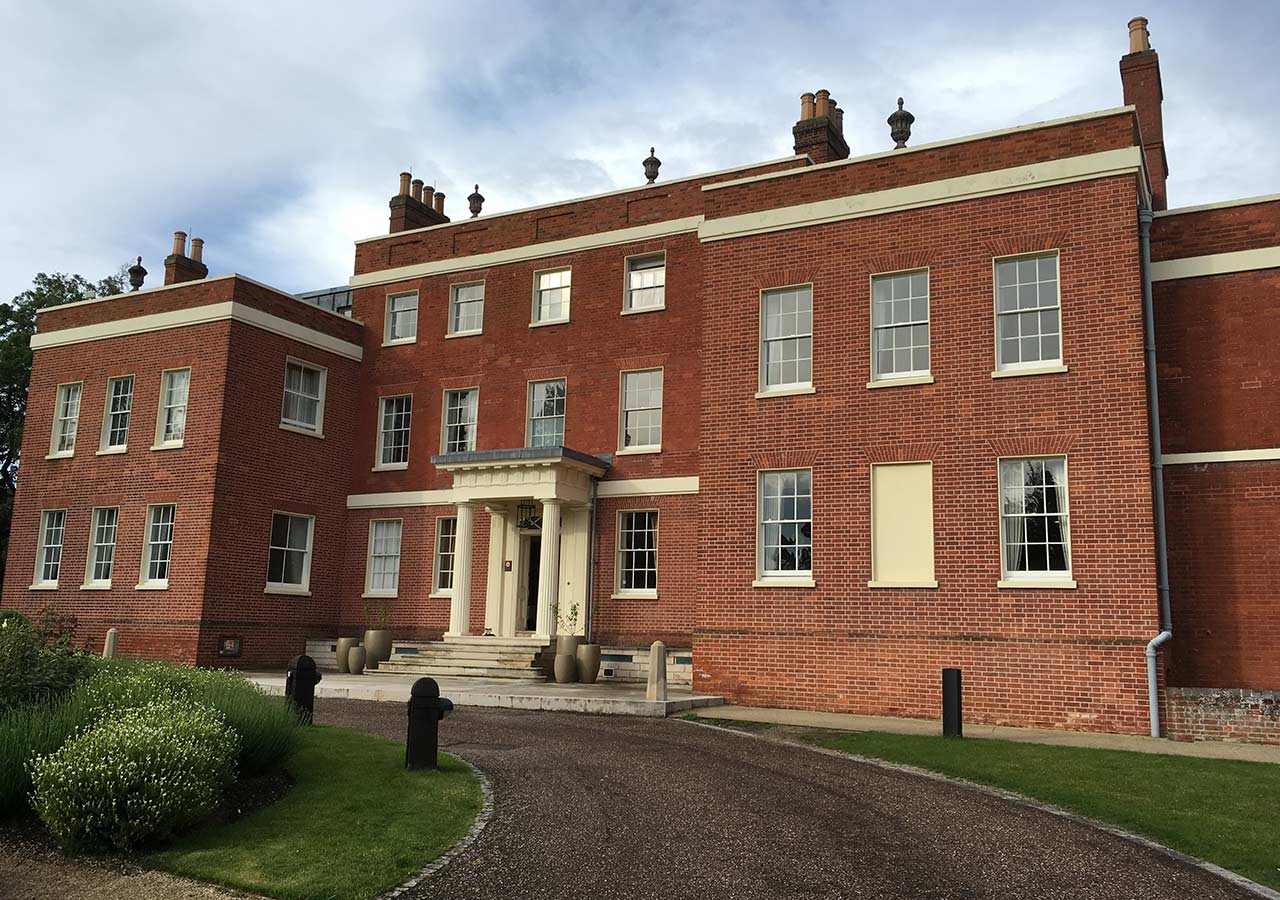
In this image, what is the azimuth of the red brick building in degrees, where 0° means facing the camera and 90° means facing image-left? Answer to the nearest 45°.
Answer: approximately 45°

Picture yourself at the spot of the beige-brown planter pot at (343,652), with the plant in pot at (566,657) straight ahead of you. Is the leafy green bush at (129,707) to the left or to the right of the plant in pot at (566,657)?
right

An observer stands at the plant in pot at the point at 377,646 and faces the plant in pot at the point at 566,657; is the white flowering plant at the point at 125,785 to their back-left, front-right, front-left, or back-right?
front-right

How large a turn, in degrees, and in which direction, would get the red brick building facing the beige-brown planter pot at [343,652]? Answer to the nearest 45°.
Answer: approximately 90° to its right

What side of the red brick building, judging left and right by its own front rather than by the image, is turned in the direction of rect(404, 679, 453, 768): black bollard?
front

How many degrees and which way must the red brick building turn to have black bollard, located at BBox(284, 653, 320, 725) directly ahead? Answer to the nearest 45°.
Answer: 0° — it already faces it

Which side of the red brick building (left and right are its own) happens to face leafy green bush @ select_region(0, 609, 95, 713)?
front

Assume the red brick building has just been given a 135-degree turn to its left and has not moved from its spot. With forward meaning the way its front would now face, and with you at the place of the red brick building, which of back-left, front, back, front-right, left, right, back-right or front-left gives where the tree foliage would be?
back-left

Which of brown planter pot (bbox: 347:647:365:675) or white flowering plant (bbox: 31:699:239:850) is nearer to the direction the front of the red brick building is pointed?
the white flowering plant
